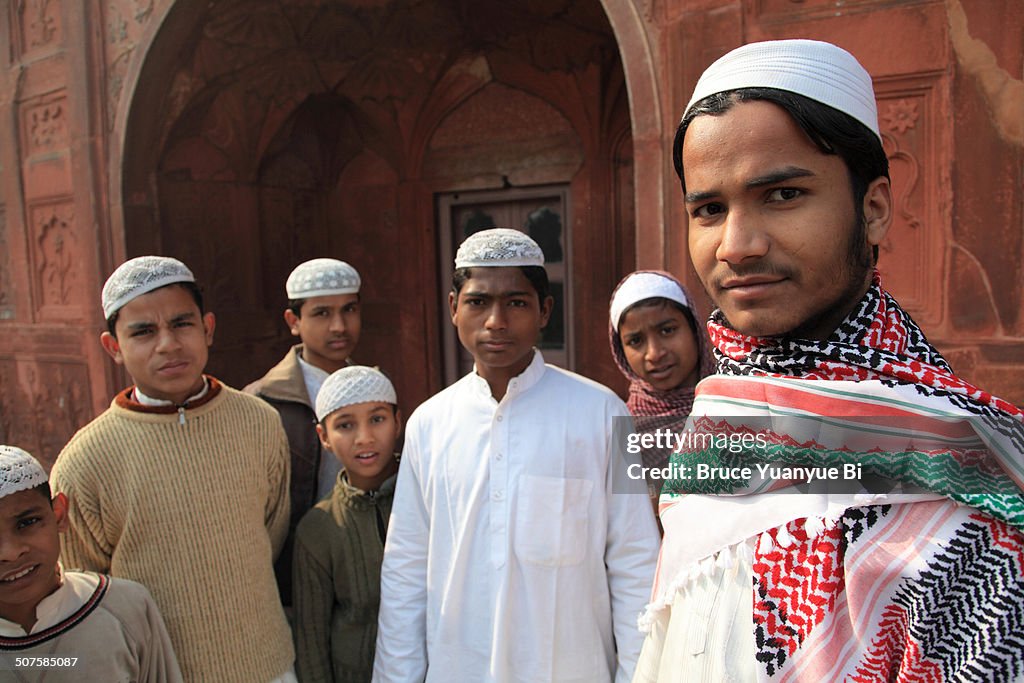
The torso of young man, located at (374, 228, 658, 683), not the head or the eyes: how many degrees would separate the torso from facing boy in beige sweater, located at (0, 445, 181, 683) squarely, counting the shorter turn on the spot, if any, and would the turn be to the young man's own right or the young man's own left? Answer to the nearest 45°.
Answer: approximately 90° to the young man's own right

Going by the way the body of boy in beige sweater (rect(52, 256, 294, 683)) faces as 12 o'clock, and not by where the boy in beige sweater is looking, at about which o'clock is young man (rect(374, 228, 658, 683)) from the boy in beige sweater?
The young man is roughly at 10 o'clock from the boy in beige sweater.

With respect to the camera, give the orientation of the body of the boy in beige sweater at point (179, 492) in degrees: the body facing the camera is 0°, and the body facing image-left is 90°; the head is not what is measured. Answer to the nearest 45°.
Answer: approximately 0°

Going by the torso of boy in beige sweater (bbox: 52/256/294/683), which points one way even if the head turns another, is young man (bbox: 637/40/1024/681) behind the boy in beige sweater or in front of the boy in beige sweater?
in front

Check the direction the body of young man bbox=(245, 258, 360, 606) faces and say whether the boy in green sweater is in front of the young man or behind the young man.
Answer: in front

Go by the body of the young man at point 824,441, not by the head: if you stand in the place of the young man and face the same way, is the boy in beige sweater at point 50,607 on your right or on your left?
on your right

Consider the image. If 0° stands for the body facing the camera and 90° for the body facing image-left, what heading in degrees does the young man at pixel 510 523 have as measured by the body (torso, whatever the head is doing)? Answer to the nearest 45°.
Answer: approximately 0°

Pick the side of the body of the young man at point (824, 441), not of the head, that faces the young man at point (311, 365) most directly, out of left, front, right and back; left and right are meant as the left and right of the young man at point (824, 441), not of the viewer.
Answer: right

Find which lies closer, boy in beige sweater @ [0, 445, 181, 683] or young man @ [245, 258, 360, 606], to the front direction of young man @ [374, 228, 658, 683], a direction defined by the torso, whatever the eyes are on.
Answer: the boy in beige sweater

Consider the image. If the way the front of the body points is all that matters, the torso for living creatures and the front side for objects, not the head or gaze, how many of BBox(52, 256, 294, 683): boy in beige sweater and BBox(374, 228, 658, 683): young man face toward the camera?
2

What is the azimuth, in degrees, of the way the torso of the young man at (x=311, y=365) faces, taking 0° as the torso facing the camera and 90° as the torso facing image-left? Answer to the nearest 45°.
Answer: approximately 315°
